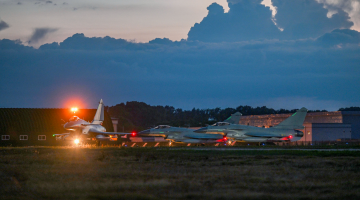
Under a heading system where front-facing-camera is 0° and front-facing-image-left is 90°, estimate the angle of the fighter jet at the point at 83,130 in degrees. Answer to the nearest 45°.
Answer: approximately 45°
